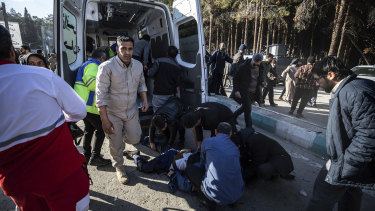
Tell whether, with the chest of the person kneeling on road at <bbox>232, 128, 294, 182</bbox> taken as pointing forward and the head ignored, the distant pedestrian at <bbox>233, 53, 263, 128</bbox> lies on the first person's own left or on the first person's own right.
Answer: on the first person's own right

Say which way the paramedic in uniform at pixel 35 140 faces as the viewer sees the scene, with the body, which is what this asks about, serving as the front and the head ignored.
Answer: away from the camera

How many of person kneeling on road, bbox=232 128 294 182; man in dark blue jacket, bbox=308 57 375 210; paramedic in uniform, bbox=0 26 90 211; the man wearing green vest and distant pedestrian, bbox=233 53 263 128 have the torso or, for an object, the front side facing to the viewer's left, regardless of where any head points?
2

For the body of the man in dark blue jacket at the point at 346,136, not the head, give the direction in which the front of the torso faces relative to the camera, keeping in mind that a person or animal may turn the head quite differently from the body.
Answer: to the viewer's left
